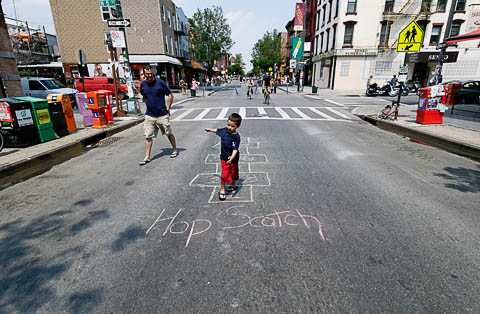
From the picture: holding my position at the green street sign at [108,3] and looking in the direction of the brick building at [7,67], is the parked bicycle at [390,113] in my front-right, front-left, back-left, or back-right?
back-left

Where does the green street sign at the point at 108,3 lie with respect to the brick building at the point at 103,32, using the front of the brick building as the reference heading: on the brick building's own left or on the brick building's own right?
on the brick building's own right

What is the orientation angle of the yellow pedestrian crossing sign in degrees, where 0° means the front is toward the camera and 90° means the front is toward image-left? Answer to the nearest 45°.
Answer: approximately 0°

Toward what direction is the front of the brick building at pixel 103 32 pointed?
to the viewer's right

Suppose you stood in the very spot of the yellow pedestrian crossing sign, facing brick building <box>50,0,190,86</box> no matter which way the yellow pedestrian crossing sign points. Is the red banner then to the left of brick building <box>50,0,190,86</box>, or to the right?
right

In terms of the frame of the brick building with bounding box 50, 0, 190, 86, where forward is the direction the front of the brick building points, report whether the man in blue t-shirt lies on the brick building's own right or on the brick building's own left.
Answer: on the brick building's own right

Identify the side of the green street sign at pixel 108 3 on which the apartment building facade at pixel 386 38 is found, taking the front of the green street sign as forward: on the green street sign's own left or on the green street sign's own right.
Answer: on the green street sign's own left

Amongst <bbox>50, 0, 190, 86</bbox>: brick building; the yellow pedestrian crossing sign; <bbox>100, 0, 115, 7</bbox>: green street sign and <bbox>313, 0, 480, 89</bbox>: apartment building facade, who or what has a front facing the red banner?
the brick building
